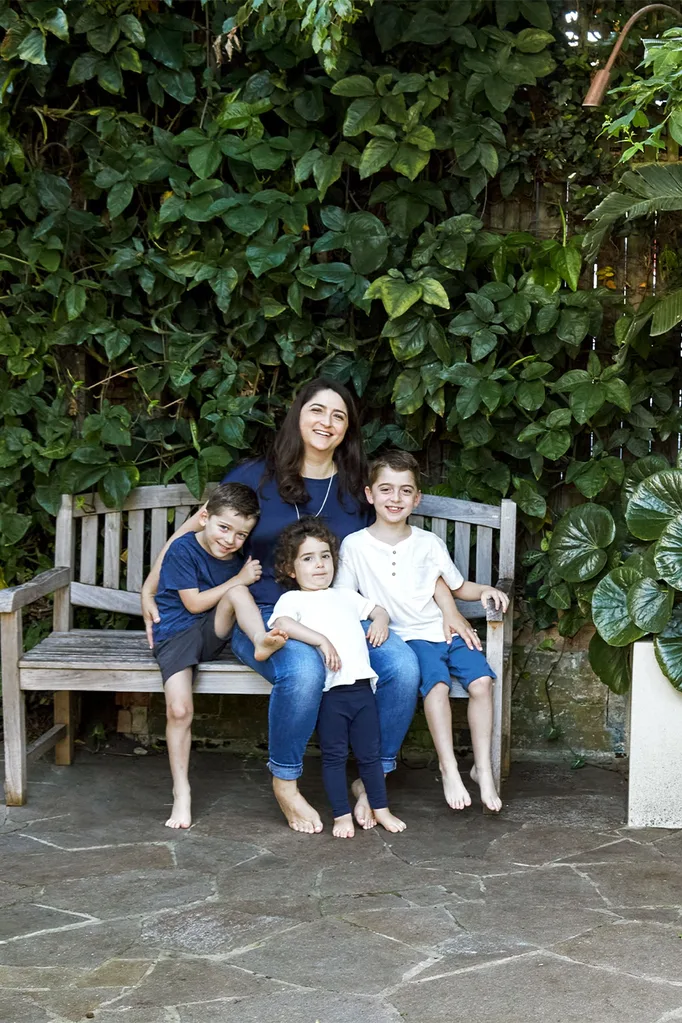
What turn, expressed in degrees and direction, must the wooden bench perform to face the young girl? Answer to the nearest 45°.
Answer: approximately 45° to its left

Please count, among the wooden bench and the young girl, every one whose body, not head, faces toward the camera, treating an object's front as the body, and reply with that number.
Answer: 2

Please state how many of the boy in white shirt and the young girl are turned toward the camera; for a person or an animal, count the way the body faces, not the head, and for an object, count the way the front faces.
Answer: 2

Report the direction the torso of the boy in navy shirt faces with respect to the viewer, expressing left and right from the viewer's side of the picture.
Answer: facing the viewer and to the right of the viewer

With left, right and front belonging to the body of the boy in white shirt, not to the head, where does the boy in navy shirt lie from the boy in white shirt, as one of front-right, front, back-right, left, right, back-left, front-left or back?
right
